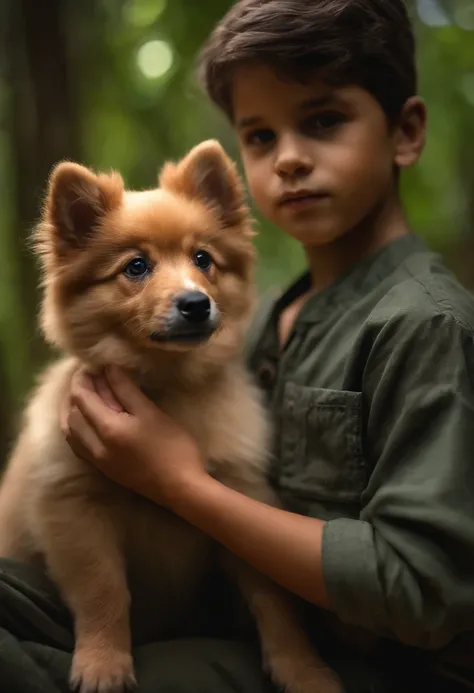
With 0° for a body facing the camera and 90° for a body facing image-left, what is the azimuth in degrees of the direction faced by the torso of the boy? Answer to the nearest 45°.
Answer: approximately 45°
